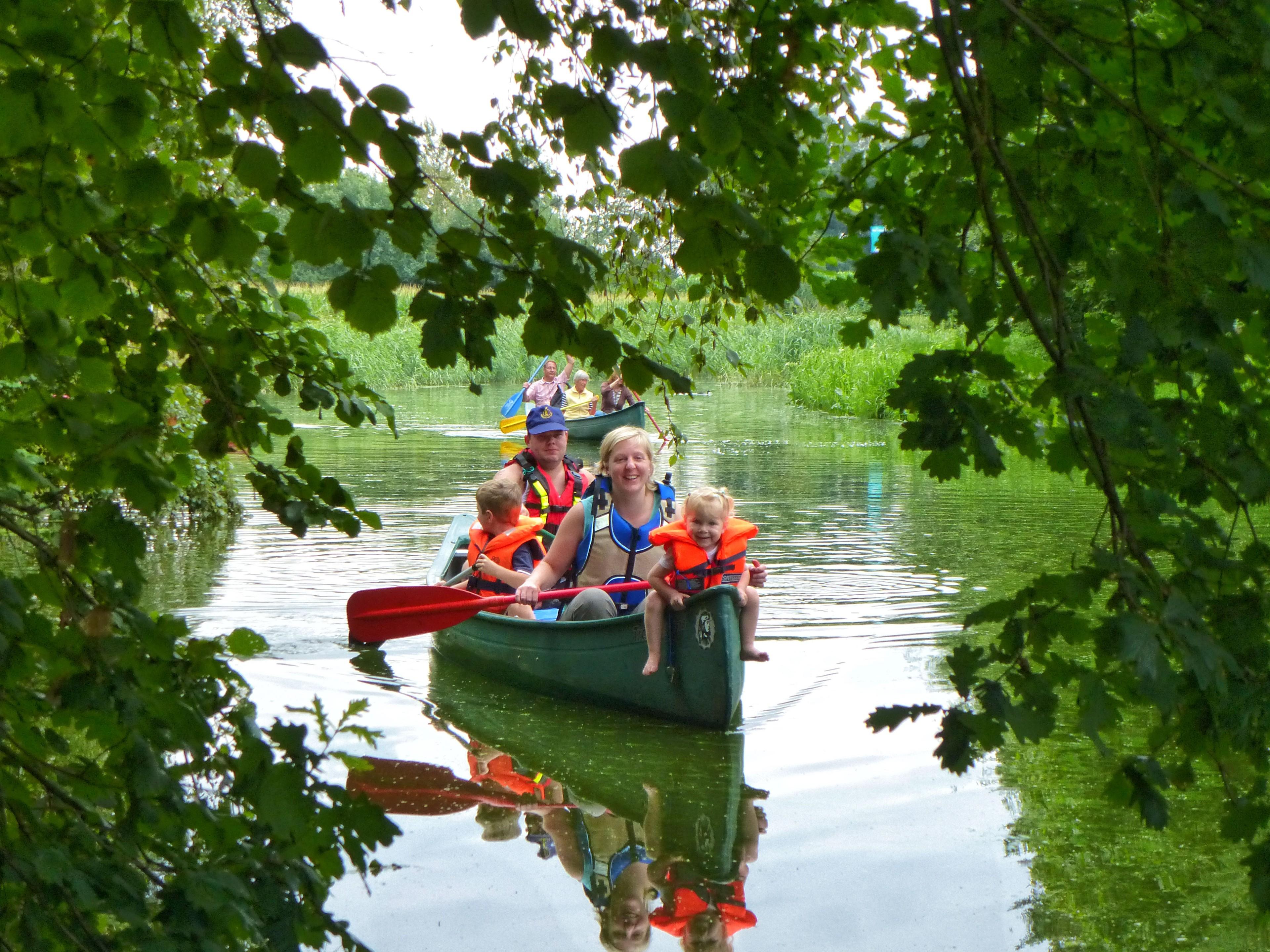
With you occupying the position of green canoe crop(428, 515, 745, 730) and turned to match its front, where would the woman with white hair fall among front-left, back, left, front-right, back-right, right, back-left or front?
back-left

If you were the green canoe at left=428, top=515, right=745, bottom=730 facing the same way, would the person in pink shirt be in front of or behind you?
behind

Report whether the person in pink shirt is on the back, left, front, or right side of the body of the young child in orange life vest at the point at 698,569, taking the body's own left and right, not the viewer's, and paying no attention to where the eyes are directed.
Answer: back

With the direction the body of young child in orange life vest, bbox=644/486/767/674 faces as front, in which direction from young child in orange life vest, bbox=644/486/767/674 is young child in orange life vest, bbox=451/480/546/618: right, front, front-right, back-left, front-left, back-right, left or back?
back-right

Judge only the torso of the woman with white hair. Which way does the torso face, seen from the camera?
toward the camera

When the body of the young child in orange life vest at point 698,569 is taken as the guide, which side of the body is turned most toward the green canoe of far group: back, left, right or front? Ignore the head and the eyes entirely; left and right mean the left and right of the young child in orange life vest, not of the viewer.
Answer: back

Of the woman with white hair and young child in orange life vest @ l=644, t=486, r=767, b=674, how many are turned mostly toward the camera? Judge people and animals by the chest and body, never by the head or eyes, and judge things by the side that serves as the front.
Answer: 2

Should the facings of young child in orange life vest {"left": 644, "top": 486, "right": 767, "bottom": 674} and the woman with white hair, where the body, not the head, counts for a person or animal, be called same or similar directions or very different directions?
same or similar directions

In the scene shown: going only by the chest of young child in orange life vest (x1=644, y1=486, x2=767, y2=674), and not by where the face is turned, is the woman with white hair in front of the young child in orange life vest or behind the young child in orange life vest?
behind

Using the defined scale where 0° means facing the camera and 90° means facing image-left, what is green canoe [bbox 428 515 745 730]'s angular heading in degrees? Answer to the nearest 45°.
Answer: approximately 315°

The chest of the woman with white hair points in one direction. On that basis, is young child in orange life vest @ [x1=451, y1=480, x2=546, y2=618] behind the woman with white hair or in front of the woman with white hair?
in front

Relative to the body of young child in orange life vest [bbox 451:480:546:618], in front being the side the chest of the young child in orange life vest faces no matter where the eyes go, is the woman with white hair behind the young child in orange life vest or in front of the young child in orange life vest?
behind

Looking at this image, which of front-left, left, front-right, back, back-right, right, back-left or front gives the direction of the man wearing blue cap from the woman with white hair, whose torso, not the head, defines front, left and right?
front

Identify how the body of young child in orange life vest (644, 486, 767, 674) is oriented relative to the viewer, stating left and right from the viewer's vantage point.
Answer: facing the viewer

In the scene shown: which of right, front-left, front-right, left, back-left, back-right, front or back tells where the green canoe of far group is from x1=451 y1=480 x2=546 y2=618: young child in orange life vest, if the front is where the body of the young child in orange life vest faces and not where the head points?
back-right
